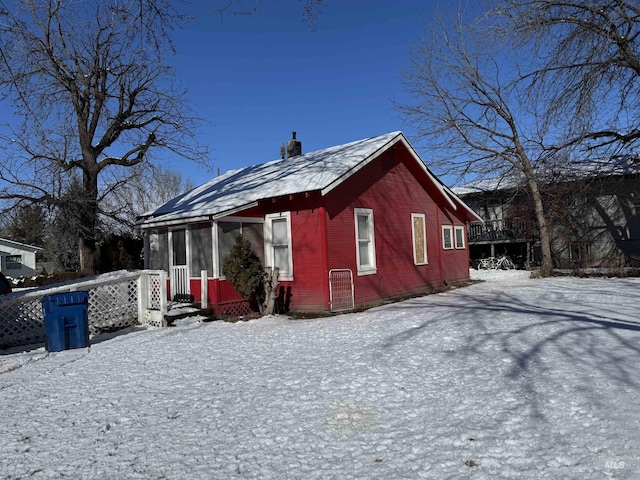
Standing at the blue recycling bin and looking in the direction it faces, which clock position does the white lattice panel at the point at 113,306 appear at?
The white lattice panel is roughly at 7 o'clock from the blue recycling bin.

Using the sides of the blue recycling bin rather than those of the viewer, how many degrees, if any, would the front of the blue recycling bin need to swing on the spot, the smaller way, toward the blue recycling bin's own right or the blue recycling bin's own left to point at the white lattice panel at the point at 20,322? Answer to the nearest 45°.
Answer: approximately 135° to the blue recycling bin's own right

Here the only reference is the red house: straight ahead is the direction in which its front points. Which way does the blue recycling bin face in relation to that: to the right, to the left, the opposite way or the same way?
to the left

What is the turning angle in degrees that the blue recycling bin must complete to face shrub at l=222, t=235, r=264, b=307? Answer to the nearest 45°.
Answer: approximately 90° to its left

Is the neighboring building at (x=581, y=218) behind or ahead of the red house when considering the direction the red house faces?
behind

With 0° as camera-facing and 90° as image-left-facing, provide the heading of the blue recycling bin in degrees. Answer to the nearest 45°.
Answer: approximately 0°

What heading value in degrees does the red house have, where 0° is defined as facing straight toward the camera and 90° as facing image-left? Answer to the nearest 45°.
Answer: approximately 45°

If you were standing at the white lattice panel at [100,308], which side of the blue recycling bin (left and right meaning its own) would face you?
back
